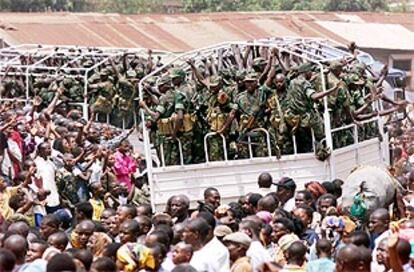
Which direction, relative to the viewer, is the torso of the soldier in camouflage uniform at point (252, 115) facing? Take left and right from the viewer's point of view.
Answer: facing the viewer
